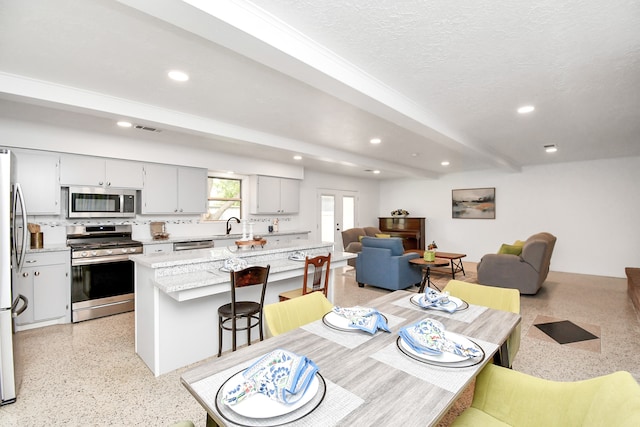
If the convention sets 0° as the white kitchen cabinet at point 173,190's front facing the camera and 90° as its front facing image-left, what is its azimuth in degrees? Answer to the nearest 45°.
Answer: approximately 0°

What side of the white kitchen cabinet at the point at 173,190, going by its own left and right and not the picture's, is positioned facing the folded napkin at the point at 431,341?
front

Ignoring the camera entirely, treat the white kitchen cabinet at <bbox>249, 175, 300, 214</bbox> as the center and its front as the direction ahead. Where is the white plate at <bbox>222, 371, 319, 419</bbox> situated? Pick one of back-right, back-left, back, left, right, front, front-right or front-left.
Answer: front-right

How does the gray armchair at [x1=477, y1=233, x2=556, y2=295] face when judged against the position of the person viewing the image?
facing to the left of the viewer

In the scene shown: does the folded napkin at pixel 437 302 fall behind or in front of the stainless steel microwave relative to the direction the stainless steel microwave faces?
in front

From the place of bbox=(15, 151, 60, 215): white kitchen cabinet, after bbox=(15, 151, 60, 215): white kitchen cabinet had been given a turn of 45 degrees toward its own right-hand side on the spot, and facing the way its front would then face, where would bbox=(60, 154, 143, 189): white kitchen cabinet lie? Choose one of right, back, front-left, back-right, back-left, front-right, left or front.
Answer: back-left

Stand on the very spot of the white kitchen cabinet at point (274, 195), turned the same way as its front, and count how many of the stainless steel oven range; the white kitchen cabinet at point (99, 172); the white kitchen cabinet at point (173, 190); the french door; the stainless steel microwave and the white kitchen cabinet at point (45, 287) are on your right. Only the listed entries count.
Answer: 5

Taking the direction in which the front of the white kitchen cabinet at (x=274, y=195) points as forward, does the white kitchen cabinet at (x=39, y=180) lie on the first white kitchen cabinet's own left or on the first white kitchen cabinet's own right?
on the first white kitchen cabinet's own right
